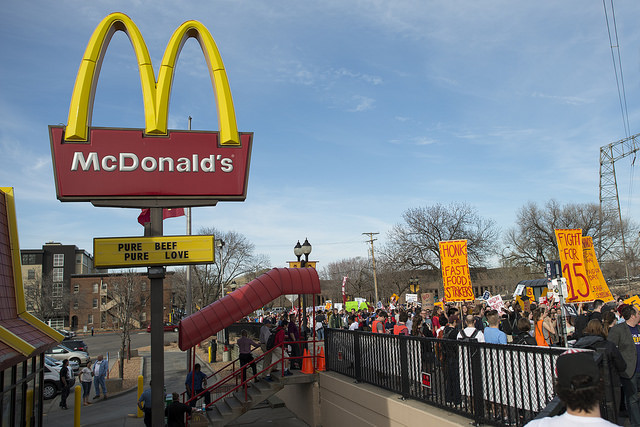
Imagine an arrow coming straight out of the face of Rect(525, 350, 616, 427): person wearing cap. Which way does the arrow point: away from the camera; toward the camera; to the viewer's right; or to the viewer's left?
away from the camera

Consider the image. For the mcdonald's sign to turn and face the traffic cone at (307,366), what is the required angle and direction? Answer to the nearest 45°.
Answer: approximately 135° to its left

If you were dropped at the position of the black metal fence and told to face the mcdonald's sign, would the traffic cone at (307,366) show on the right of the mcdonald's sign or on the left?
right

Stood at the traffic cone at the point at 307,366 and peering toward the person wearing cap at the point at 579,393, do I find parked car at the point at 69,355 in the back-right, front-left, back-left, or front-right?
back-right

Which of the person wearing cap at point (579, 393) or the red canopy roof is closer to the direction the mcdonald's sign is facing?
the person wearing cap

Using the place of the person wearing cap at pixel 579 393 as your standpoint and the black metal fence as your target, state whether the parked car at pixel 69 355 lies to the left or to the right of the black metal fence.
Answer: left

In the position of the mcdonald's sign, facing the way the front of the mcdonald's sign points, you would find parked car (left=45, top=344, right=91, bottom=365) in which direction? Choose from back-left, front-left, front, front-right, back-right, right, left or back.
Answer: back

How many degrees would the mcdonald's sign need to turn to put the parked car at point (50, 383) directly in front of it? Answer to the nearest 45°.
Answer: approximately 180°

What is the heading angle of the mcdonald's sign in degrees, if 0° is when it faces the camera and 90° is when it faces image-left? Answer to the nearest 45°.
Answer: approximately 0°

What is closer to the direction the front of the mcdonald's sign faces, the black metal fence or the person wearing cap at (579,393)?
the person wearing cap
